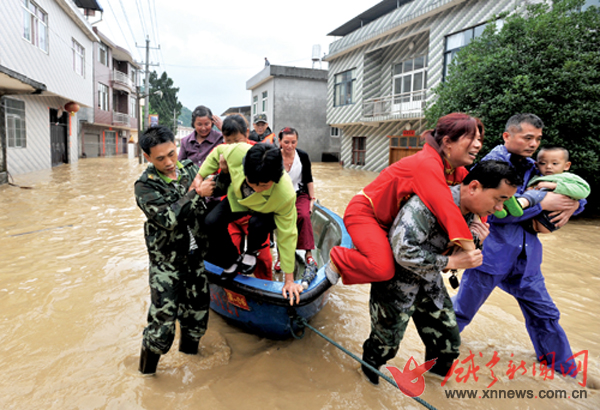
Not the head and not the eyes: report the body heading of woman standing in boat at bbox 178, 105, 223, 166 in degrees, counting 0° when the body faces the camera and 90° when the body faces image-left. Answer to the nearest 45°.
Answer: approximately 0°

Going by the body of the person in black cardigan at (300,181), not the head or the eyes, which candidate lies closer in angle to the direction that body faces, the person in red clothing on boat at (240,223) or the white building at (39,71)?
the person in red clothing on boat

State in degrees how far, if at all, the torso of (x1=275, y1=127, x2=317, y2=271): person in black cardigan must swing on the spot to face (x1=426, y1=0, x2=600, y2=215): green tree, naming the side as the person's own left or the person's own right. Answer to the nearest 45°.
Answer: approximately 135° to the person's own left

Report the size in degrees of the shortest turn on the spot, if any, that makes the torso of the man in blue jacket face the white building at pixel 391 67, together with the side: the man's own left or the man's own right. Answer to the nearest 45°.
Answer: approximately 135° to the man's own left

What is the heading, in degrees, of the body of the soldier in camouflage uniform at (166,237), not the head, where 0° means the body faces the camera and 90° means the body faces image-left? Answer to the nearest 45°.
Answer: approximately 315°

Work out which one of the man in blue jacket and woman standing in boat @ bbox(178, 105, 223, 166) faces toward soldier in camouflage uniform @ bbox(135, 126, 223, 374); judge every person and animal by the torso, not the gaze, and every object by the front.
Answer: the woman standing in boat

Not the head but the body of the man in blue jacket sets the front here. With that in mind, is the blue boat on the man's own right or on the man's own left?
on the man's own right

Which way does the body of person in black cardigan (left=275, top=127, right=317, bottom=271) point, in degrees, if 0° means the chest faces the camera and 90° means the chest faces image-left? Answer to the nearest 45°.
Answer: approximately 0°
